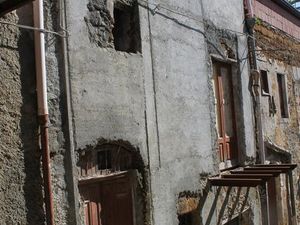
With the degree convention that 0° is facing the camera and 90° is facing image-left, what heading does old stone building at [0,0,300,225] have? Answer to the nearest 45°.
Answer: approximately 315°
